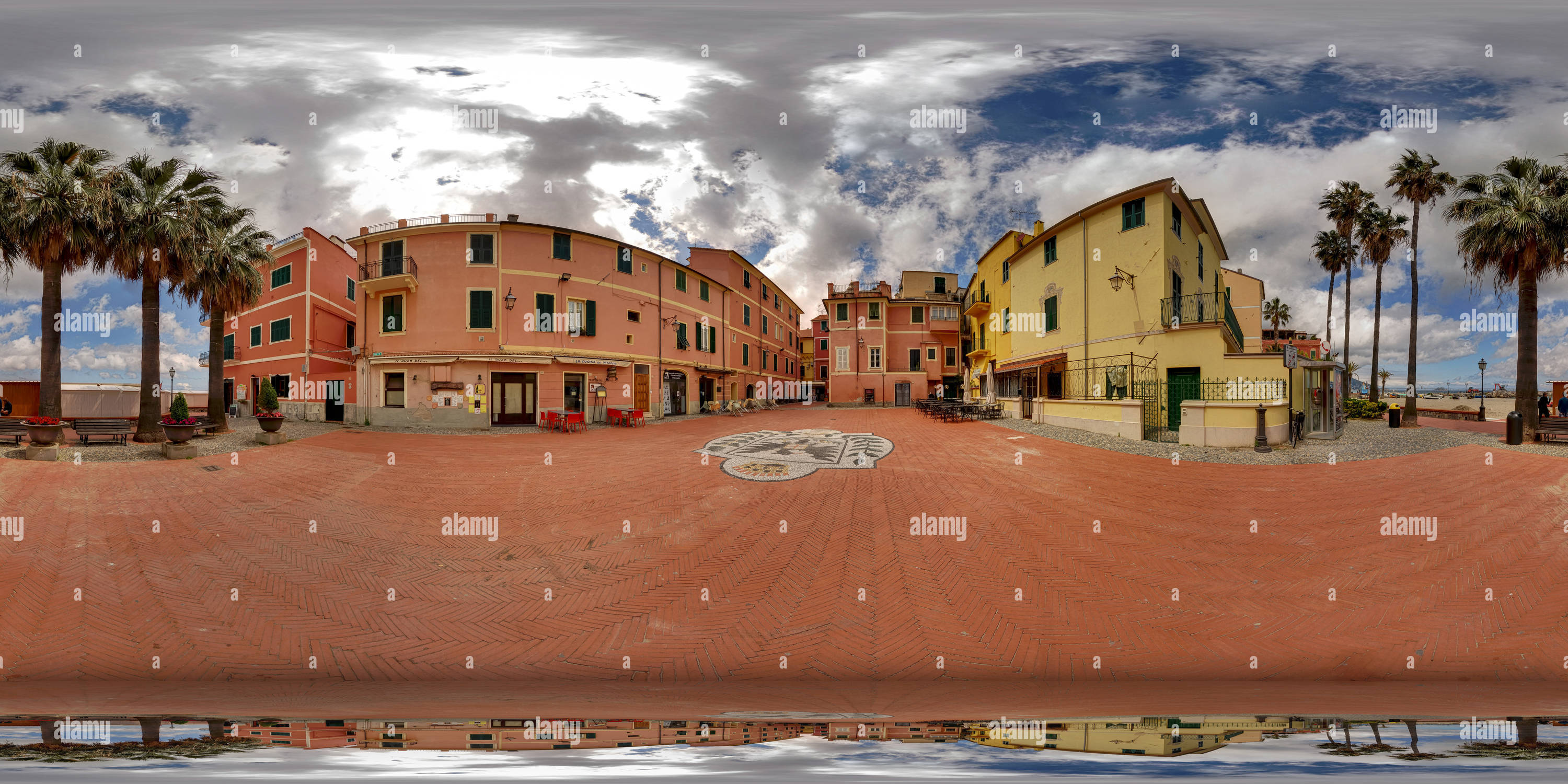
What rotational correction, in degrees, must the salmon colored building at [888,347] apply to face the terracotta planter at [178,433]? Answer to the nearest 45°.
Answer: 0° — it already faces it

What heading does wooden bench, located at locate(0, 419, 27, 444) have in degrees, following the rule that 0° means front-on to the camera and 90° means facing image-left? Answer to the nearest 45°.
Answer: approximately 0°

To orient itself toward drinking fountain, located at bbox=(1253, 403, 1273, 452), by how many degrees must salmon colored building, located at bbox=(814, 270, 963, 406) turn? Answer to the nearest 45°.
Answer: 0° — it already faces it

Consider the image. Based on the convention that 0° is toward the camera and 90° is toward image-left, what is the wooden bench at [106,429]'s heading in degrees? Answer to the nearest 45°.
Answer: approximately 0°
